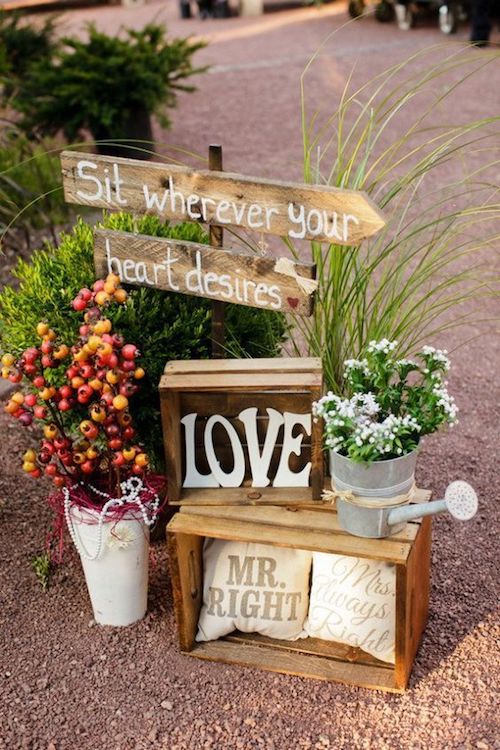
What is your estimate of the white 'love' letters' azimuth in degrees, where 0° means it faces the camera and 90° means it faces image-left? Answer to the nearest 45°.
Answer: approximately 0°

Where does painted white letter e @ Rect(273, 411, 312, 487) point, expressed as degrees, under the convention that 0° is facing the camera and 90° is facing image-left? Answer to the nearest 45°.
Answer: approximately 0°

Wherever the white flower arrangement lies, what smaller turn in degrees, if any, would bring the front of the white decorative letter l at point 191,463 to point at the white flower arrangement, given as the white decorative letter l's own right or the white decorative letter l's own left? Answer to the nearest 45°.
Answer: approximately 90° to the white decorative letter l's own left

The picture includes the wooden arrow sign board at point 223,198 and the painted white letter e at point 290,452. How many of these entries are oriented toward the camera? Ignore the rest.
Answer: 2
